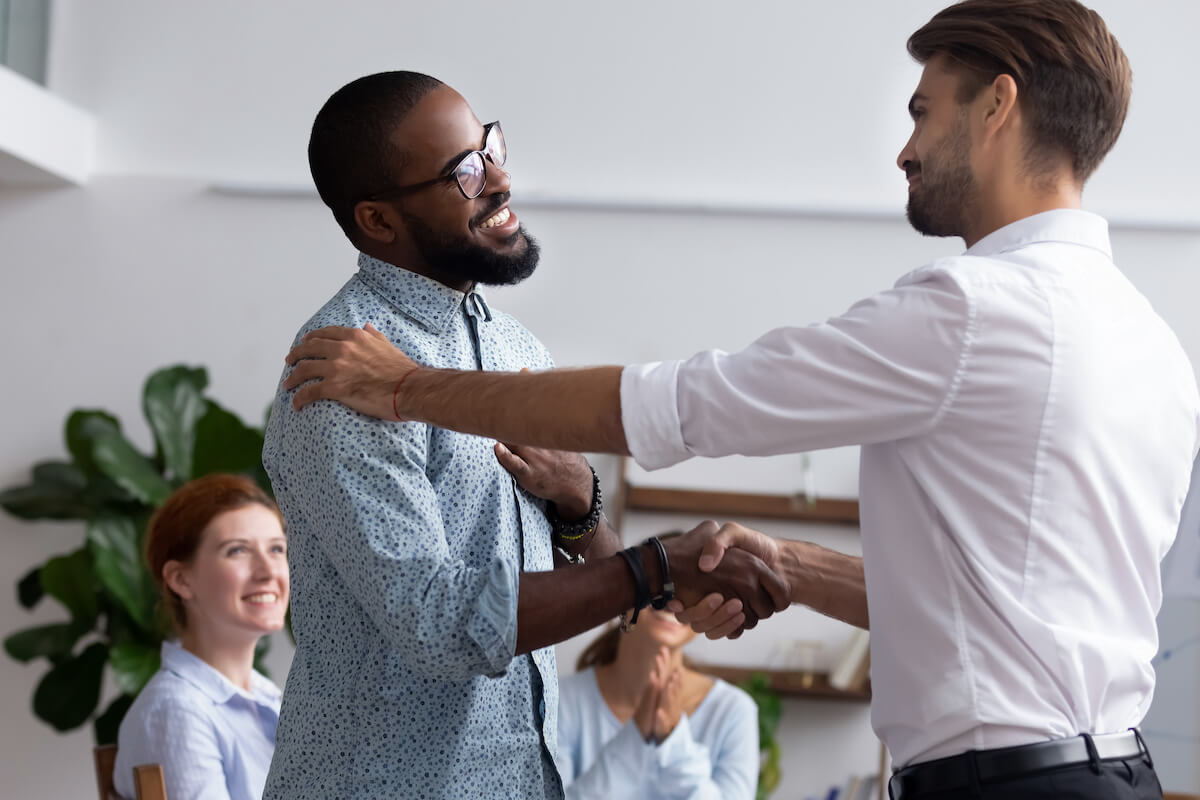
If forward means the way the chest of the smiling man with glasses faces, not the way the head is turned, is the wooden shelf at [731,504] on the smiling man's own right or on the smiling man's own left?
on the smiling man's own left

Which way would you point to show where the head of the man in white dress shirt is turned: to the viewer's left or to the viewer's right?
to the viewer's left

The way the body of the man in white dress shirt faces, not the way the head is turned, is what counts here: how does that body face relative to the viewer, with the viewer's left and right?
facing away from the viewer and to the left of the viewer

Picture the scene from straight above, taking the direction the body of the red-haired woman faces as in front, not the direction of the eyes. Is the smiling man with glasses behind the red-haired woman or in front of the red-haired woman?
in front

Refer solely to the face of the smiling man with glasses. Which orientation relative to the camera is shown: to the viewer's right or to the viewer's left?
to the viewer's right

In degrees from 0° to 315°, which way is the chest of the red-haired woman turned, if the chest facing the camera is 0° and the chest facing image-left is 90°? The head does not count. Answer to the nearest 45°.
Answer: approximately 315°

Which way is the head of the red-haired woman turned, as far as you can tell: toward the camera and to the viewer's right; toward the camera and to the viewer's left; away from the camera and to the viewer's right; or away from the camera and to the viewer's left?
toward the camera and to the viewer's right

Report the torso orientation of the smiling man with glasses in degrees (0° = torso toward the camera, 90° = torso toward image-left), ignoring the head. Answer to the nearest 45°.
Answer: approximately 315°

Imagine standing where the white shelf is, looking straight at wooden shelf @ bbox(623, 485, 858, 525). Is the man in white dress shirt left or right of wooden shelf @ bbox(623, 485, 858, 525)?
right

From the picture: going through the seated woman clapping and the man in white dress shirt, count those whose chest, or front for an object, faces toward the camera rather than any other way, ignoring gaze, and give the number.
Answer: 1
